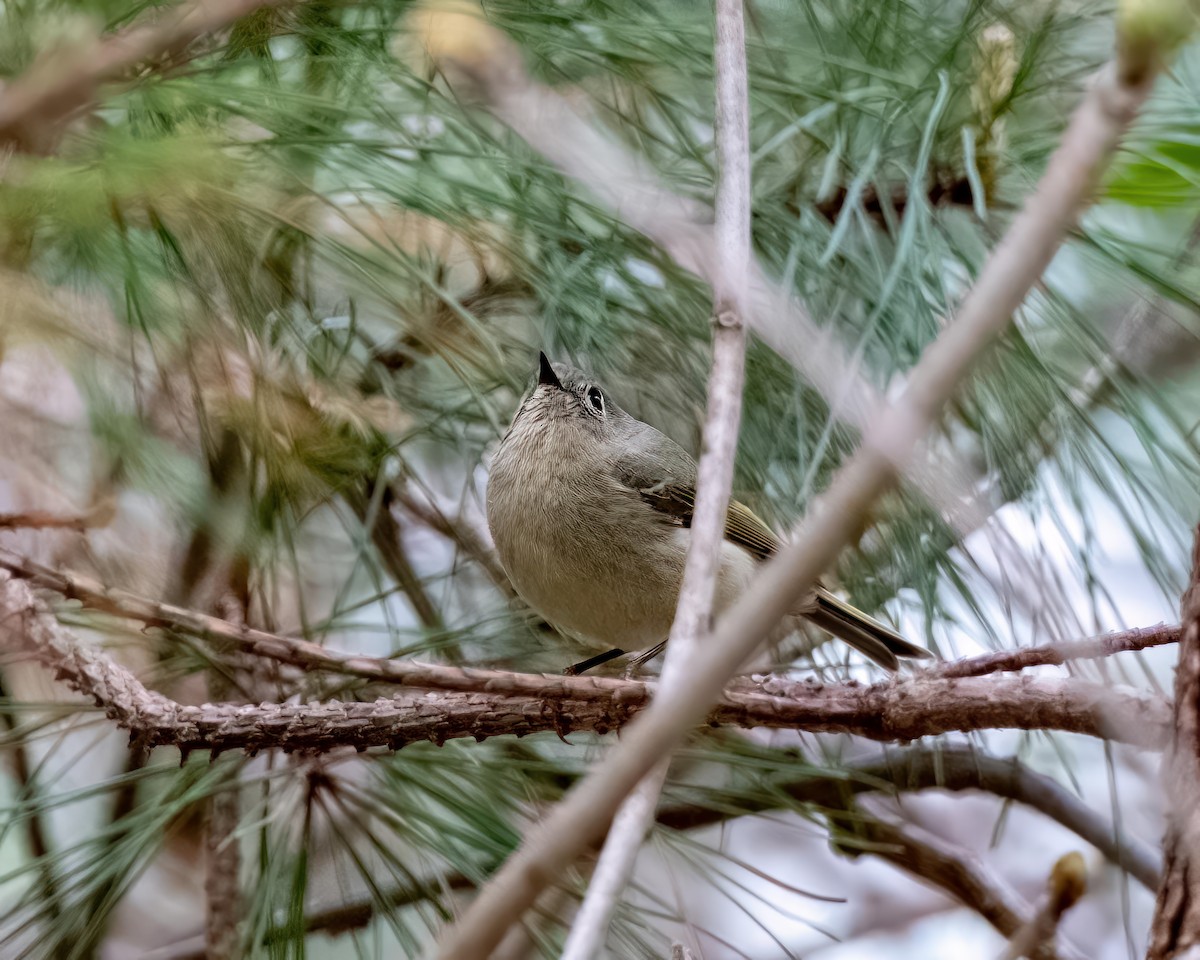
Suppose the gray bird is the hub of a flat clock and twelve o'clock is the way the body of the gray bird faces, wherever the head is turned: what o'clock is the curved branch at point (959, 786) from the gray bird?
The curved branch is roughly at 7 o'clock from the gray bird.

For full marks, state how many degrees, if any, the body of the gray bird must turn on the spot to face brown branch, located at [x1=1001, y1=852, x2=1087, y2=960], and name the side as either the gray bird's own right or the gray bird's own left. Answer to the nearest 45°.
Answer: approximately 90° to the gray bird's own left

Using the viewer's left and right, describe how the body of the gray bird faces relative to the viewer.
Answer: facing the viewer and to the left of the viewer

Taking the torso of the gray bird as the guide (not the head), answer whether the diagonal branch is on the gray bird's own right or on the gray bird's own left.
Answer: on the gray bird's own left
